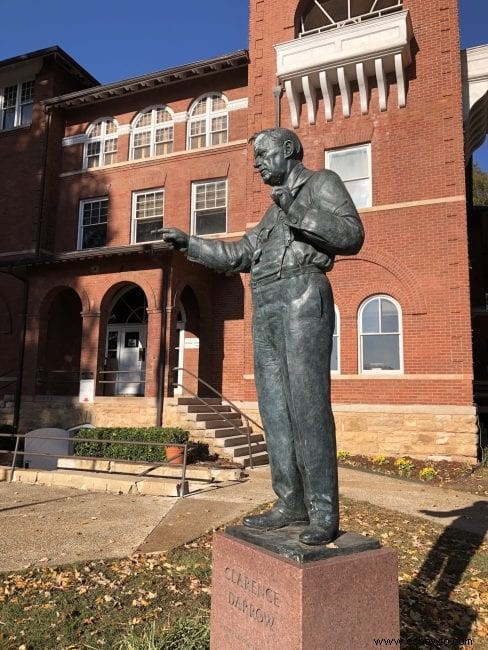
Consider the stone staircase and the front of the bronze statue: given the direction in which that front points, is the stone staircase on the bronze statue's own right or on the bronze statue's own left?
on the bronze statue's own right

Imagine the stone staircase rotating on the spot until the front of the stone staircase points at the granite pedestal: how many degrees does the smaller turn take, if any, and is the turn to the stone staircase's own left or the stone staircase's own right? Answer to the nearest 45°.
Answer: approximately 45° to the stone staircase's own right

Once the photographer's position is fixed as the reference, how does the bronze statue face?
facing the viewer and to the left of the viewer

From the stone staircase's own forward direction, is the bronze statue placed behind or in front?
in front

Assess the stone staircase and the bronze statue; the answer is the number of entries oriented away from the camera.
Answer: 0

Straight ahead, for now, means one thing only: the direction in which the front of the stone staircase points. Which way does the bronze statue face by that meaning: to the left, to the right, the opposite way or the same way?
to the right

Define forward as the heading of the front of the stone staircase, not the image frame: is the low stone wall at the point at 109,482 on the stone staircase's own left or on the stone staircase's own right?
on the stone staircase's own right

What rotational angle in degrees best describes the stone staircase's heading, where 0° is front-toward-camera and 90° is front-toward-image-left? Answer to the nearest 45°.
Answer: approximately 315°

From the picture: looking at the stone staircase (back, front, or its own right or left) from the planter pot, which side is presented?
right
